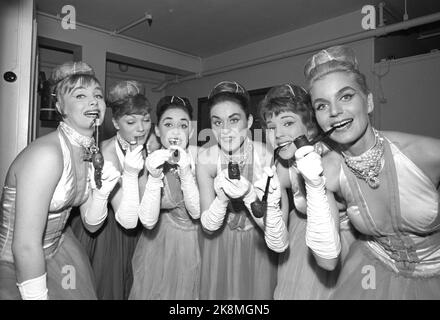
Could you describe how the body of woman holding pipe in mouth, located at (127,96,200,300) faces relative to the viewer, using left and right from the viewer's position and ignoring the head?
facing the viewer

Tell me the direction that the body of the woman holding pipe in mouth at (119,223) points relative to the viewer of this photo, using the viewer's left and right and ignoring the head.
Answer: facing the viewer and to the right of the viewer

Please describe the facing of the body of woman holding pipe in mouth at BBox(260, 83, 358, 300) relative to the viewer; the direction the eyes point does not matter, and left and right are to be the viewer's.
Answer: facing the viewer and to the left of the viewer

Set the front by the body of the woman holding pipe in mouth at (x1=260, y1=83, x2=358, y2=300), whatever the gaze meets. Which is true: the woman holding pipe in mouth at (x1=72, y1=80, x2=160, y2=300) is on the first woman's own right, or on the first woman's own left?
on the first woman's own right

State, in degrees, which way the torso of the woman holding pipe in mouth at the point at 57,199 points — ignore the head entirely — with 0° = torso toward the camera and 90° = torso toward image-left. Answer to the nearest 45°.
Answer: approximately 315°

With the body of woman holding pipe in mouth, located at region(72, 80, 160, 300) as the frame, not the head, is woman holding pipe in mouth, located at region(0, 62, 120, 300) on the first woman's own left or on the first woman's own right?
on the first woman's own right

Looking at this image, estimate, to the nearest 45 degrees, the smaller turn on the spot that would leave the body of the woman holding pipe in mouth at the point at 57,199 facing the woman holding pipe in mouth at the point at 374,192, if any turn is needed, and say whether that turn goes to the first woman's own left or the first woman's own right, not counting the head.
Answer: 0° — they already face them

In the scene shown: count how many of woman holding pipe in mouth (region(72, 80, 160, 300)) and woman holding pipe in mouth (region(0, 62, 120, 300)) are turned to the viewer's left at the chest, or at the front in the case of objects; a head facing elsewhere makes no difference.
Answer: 0
